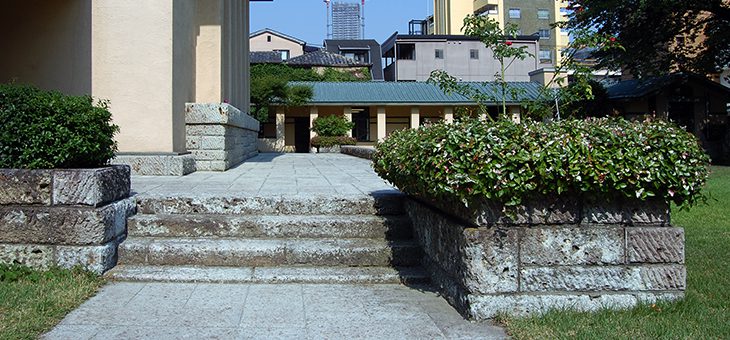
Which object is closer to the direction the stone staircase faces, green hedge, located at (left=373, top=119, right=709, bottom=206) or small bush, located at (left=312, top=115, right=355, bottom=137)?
the green hedge

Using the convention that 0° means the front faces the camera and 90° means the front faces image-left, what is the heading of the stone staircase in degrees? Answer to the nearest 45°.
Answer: approximately 0°

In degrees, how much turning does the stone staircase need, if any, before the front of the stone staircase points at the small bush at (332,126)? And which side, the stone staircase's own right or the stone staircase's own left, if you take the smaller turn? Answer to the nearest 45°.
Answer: approximately 180°

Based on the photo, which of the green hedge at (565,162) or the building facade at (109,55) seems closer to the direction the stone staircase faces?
the green hedge

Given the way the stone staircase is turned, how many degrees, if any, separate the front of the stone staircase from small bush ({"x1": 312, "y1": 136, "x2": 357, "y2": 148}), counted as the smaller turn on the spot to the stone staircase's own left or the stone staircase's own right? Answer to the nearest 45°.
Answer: approximately 180°

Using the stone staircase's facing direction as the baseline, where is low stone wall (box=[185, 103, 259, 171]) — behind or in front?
behind

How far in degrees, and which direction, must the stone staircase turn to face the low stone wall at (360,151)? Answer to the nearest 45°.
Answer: approximately 180°
